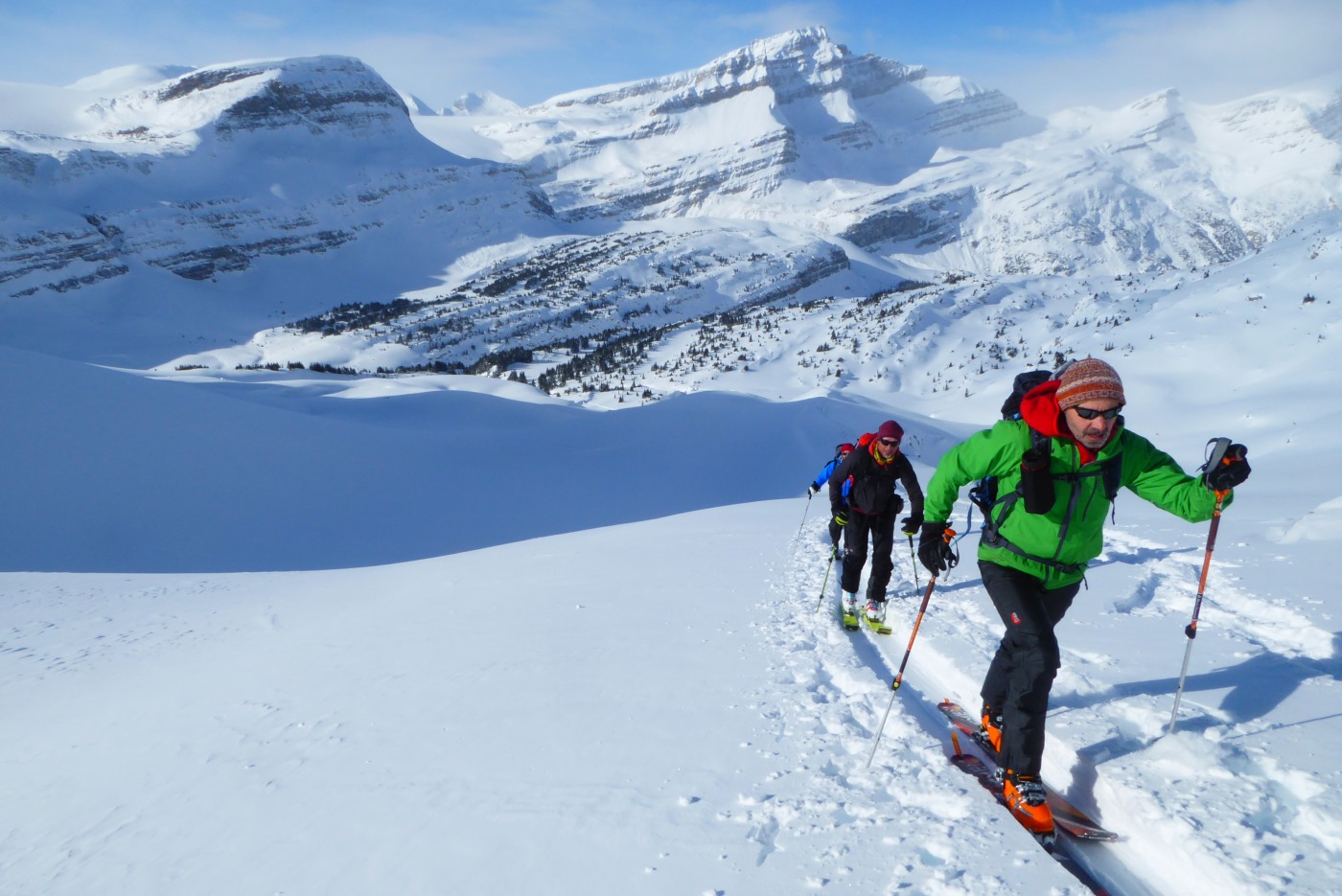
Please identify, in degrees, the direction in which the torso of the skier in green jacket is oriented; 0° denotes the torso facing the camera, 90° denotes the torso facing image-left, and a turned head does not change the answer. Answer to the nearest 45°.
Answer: approximately 315°

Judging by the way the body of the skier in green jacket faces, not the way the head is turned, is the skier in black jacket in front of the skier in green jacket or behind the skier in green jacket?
behind
